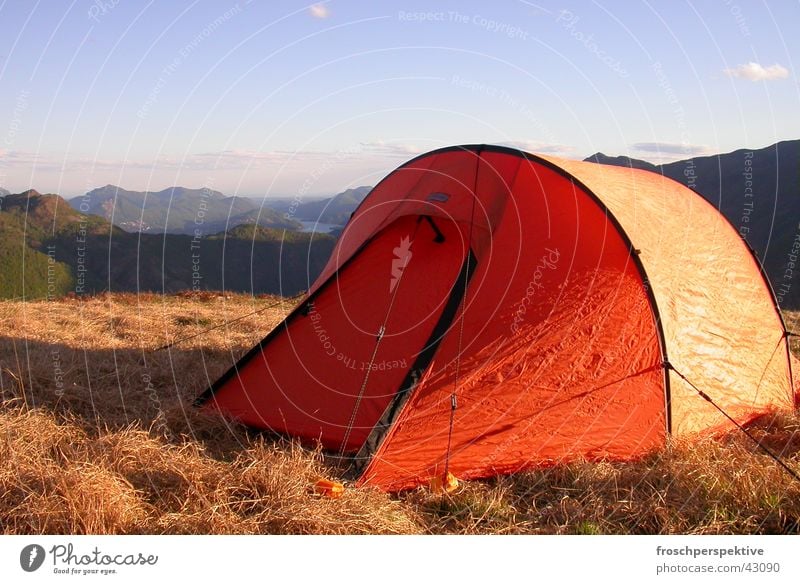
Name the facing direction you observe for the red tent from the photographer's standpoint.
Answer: facing the viewer and to the left of the viewer
